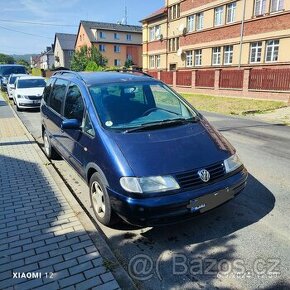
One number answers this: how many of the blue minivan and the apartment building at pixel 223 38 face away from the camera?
0

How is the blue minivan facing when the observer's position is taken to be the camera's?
facing the viewer and to the right of the viewer

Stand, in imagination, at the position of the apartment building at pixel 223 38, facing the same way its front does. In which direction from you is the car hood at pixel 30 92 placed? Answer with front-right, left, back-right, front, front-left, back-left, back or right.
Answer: front

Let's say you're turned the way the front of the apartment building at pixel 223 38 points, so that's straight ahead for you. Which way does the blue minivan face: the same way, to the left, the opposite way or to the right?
to the left

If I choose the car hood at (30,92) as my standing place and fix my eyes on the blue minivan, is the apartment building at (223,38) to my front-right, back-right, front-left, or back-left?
back-left

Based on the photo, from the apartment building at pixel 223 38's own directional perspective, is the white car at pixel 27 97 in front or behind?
in front

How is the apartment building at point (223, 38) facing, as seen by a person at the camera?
facing the viewer and to the left of the viewer

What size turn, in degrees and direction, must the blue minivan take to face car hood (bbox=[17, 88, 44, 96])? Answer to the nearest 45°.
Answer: approximately 180°

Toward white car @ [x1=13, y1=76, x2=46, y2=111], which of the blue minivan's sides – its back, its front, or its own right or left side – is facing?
back

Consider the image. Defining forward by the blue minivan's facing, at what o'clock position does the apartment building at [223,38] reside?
The apartment building is roughly at 8 o'clock from the blue minivan.
